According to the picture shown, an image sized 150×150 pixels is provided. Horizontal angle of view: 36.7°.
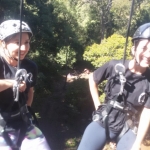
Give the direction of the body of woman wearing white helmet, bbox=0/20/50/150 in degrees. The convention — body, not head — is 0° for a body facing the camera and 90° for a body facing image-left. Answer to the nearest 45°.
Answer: approximately 315°

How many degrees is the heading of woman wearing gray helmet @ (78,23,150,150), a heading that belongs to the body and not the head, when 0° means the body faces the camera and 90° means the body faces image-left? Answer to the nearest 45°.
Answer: approximately 0°

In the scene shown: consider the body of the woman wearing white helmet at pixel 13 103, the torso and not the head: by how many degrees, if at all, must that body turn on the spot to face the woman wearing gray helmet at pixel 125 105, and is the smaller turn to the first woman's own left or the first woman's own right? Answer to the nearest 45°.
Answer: approximately 45° to the first woman's own left

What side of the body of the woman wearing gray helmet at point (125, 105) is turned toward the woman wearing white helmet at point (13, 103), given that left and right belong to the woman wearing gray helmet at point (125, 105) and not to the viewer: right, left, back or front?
right
